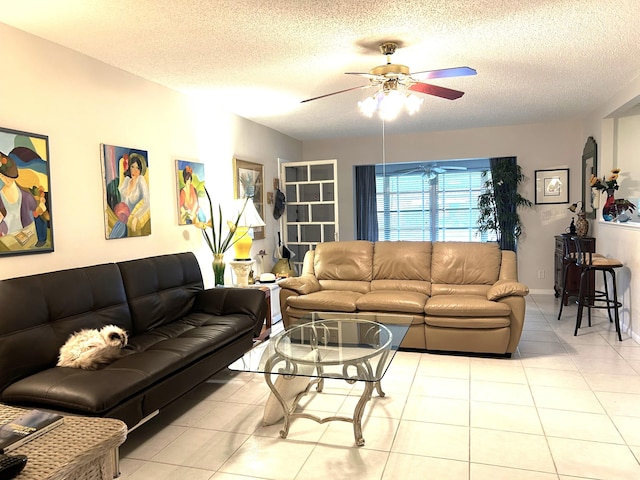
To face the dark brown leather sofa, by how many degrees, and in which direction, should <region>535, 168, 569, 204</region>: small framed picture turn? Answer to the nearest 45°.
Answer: approximately 45° to its right

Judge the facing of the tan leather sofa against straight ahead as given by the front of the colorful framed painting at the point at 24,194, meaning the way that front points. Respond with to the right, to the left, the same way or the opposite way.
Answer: to the right

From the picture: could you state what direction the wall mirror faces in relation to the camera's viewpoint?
facing to the left of the viewer

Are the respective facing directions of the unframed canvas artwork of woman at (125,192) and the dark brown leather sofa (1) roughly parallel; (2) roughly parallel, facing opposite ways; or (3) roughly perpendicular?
roughly parallel

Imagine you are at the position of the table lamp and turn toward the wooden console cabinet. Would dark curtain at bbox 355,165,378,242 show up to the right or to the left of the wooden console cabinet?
left

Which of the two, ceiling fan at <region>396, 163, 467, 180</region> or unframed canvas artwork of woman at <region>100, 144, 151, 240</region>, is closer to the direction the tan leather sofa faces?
the unframed canvas artwork of woman

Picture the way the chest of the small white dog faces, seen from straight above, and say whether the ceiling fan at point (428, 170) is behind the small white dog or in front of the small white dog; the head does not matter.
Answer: in front

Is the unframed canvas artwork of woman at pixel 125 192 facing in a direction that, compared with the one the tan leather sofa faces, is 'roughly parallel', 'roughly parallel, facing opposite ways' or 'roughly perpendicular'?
roughly perpendicular

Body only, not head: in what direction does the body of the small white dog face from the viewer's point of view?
to the viewer's right

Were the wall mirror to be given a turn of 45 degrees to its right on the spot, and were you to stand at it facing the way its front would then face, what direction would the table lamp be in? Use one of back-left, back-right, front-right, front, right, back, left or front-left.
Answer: left

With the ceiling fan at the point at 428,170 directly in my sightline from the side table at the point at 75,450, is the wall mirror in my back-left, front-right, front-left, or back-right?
front-right

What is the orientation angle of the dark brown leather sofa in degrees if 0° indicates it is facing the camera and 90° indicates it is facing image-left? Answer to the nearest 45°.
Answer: approximately 315°

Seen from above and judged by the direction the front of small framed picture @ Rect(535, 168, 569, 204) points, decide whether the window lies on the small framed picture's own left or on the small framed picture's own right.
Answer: on the small framed picture's own right

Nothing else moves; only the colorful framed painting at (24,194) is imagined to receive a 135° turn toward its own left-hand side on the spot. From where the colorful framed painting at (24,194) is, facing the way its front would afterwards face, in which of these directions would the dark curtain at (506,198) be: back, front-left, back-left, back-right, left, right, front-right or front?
right

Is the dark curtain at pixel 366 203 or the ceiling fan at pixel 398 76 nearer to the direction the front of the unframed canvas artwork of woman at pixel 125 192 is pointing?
the ceiling fan

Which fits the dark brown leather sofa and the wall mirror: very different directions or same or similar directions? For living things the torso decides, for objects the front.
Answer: very different directions

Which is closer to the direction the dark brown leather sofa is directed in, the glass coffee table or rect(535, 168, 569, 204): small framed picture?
the glass coffee table

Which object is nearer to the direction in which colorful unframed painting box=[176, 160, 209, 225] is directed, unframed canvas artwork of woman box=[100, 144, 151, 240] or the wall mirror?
the wall mirror

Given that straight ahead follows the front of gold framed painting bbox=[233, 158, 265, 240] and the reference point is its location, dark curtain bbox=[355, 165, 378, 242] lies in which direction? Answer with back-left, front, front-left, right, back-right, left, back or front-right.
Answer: left

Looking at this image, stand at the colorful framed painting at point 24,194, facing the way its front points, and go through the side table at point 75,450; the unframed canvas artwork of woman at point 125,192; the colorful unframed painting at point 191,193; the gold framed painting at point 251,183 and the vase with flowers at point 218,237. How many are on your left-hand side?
4

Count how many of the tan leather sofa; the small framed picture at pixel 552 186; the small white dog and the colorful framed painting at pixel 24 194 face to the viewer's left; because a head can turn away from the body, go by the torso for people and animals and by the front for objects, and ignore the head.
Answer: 0
